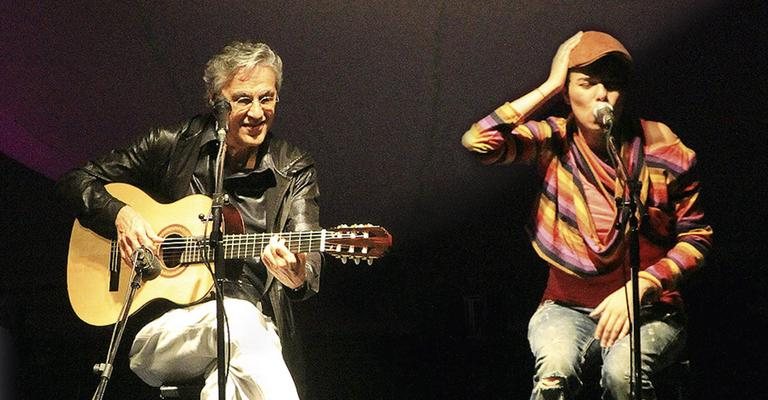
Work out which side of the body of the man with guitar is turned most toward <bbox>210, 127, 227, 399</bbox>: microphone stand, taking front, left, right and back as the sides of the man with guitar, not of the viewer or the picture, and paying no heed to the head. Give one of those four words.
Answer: front

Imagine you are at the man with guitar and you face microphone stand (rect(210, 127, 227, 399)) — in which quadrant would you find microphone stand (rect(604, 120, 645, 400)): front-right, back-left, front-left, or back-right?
front-left

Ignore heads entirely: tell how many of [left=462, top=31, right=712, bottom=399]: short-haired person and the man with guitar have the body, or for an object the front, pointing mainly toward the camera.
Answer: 2

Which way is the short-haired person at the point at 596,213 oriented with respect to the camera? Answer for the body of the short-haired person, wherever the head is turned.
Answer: toward the camera

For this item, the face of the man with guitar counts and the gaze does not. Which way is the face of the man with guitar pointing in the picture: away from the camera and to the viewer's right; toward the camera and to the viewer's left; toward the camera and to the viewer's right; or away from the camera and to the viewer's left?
toward the camera and to the viewer's right

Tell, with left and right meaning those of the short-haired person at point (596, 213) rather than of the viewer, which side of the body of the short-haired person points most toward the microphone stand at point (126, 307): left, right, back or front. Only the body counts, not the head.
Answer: right

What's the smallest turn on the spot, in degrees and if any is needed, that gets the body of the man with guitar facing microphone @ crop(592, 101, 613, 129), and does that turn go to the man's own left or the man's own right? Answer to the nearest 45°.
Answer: approximately 45° to the man's own left

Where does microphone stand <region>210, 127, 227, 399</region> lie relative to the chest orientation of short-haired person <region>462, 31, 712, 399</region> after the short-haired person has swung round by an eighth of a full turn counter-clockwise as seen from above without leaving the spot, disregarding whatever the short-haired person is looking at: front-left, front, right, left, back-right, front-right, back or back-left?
right

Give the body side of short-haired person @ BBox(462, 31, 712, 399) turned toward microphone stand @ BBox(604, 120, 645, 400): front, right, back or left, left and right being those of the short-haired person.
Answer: front

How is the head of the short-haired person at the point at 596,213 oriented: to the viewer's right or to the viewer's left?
to the viewer's left

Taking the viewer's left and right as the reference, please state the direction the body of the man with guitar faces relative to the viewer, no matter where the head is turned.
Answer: facing the viewer
